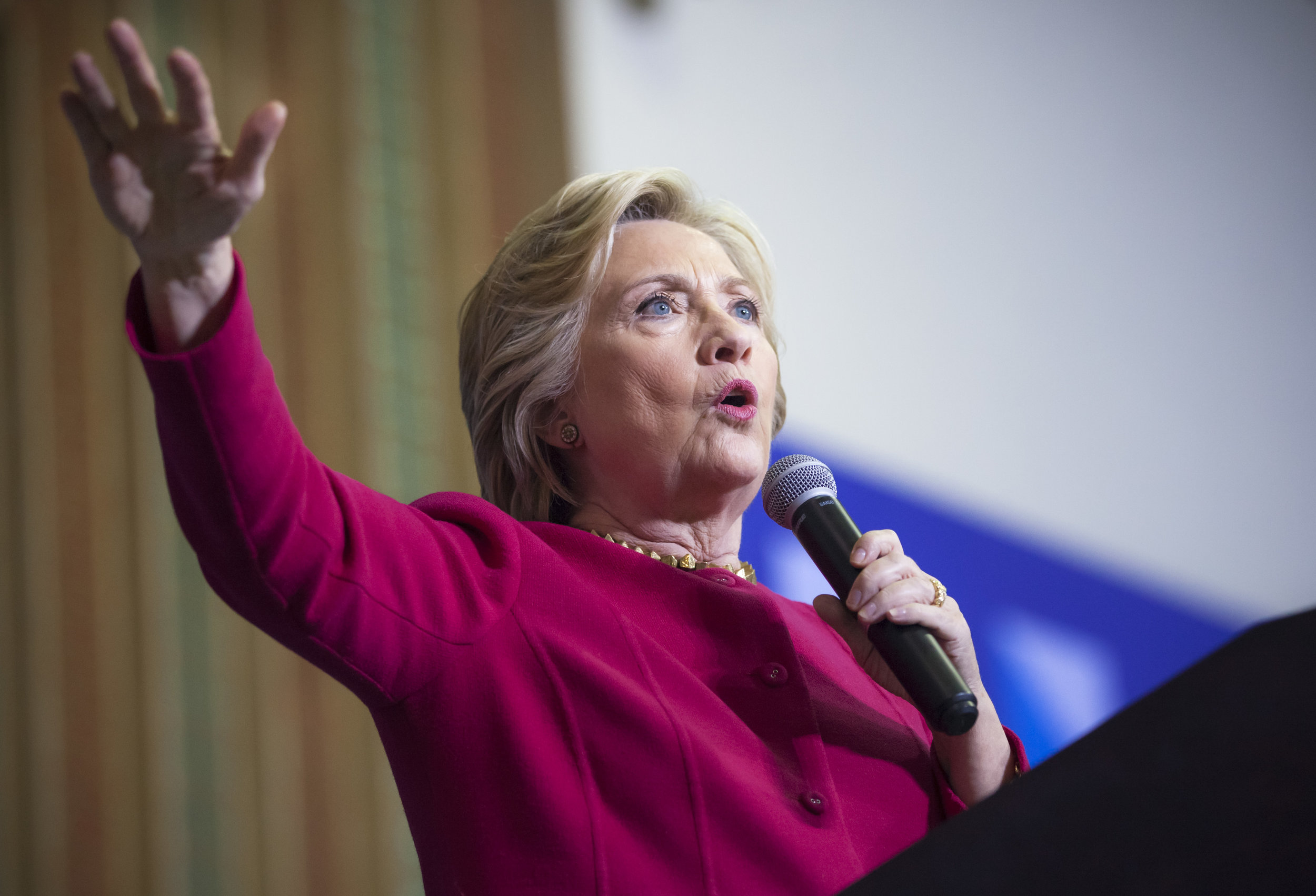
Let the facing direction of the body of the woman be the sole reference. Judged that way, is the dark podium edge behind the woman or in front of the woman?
in front

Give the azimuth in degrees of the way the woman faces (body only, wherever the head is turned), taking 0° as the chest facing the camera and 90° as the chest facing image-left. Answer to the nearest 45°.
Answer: approximately 315°
